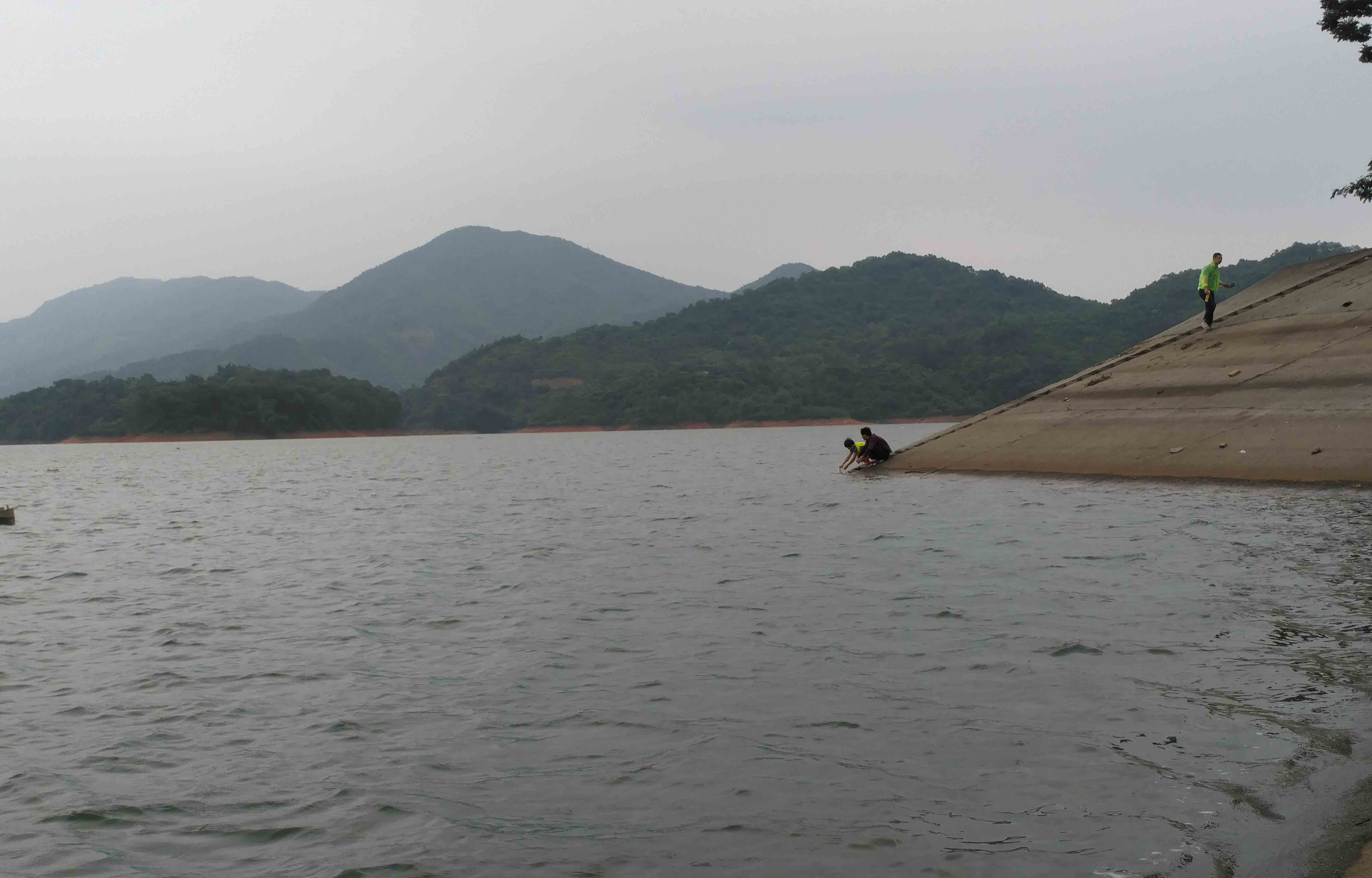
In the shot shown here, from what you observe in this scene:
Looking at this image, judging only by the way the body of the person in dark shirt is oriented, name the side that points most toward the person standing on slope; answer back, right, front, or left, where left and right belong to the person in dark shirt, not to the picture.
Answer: back

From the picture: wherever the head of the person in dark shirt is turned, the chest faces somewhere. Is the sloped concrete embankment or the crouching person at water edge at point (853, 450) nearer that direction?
the crouching person at water edge

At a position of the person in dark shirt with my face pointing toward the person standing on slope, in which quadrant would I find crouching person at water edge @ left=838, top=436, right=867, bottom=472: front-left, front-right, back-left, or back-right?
back-left

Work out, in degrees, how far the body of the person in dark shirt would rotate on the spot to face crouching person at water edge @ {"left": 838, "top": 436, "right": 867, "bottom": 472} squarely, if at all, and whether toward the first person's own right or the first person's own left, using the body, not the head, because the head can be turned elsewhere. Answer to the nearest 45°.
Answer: approximately 45° to the first person's own right

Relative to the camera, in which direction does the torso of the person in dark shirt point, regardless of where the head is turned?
to the viewer's left
